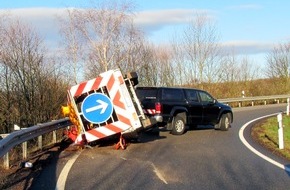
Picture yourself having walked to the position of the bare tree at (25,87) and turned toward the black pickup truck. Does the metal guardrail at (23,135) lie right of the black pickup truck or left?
right

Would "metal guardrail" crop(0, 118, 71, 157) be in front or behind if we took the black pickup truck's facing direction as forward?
behind

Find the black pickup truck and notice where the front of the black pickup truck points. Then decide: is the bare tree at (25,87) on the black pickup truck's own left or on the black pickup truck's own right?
on the black pickup truck's own left

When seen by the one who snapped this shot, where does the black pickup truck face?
facing away from the viewer and to the right of the viewer

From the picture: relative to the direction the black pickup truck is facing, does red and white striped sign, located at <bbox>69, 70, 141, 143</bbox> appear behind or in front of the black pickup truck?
behind
